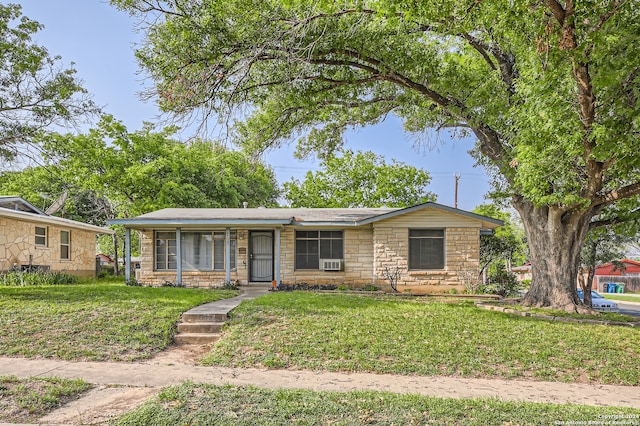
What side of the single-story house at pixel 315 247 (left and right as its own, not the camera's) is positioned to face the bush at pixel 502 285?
left

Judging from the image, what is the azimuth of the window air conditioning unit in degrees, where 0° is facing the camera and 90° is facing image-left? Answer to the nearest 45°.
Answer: approximately 0°

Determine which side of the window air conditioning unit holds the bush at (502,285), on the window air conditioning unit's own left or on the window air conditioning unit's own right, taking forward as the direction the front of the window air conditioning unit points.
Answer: on the window air conditioning unit's own left

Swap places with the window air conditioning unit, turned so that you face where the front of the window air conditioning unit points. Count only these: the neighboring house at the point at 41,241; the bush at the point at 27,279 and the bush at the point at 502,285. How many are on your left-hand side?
1

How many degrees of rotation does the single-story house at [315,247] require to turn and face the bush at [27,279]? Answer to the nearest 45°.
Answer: approximately 90° to its right

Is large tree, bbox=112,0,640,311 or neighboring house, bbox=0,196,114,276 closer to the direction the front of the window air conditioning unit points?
the large tree

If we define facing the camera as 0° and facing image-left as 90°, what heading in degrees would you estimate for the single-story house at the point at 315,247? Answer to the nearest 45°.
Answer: approximately 0°

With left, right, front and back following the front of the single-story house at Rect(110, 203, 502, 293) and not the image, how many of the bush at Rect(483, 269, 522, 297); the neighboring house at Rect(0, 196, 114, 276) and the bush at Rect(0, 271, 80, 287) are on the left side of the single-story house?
1

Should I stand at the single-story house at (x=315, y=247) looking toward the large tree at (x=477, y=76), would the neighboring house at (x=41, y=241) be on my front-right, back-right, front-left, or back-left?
back-right

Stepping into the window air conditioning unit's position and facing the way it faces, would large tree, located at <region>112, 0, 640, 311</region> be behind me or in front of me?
in front
